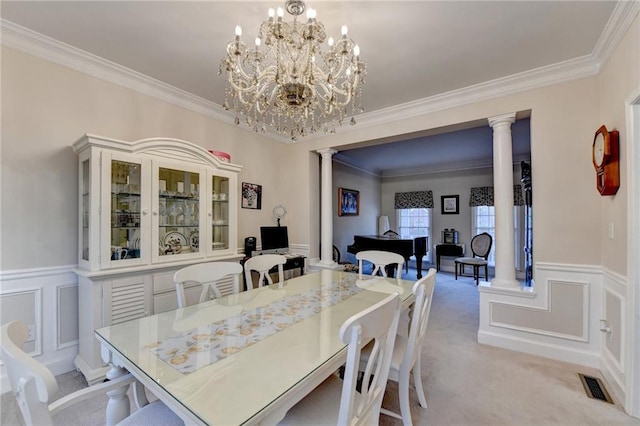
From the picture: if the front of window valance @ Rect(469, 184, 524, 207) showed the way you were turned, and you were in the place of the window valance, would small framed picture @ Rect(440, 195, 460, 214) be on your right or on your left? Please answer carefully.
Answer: on your right

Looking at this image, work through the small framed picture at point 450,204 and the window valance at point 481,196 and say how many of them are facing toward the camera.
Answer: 2

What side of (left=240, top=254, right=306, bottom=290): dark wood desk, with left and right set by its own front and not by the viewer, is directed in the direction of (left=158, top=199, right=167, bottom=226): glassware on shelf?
right

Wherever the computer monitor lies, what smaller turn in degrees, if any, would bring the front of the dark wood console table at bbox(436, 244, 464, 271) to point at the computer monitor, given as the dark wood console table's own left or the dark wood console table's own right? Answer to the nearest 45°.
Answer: approximately 45° to the dark wood console table's own right

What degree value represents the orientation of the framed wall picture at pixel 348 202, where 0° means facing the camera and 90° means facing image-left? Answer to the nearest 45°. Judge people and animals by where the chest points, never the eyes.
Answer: approximately 315°

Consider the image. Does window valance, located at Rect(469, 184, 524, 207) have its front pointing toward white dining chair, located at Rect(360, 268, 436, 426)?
yes

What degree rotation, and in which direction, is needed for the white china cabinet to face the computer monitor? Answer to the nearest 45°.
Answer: approximately 90° to its left
